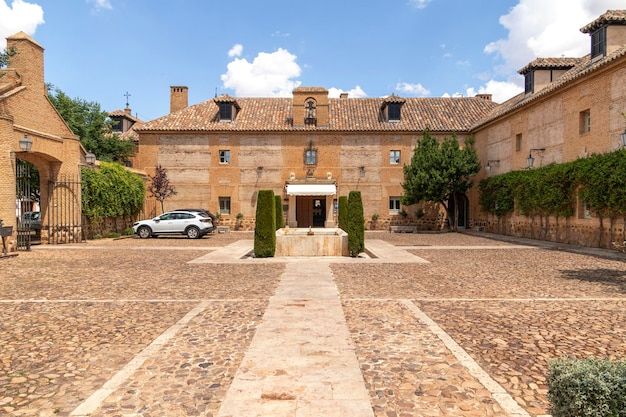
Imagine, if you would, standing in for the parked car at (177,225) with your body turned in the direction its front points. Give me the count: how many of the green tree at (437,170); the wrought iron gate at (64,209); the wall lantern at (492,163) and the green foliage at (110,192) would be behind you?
2

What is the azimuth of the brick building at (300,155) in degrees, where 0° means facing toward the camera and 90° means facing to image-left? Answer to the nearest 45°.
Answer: approximately 0°

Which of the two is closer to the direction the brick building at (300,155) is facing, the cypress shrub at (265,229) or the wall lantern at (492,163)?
the cypress shrub

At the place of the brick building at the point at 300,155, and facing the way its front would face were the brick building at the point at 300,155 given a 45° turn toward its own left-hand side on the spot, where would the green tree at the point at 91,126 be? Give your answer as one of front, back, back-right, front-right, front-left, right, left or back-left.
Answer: back-right

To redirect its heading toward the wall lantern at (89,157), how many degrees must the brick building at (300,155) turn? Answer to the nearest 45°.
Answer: approximately 45° to its right

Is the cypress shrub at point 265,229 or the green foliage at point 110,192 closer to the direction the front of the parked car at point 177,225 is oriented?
the green foliage

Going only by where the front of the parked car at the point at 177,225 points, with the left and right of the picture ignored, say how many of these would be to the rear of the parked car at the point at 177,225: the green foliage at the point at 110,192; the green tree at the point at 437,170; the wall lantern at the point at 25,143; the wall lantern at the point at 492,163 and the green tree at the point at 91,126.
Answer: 2

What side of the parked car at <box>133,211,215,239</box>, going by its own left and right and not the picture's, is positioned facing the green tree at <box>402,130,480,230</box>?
back

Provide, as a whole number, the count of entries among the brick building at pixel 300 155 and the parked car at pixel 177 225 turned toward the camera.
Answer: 1

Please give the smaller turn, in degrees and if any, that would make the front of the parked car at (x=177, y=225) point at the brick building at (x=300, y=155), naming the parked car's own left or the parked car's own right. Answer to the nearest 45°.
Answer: approximately 135° to the parked car's own right

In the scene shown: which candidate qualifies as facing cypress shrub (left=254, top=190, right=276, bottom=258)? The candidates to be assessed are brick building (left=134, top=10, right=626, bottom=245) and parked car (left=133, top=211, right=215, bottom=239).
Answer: the brick building

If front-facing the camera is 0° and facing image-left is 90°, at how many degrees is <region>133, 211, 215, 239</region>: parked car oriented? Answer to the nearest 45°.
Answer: approximately 90°
